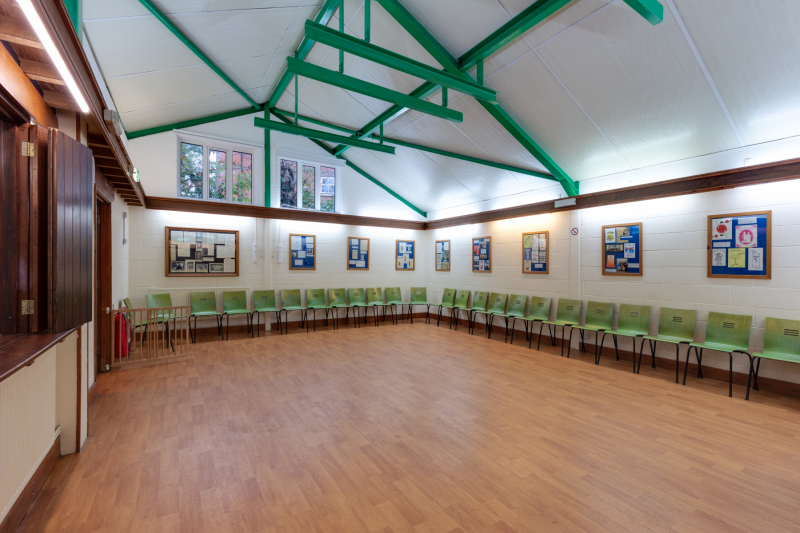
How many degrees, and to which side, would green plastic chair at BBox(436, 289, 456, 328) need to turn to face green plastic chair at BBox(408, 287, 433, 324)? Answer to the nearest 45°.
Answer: approximately 90° to its right

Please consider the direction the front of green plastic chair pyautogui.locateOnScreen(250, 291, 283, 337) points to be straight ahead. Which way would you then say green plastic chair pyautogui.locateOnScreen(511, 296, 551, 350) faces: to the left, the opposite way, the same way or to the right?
to the right

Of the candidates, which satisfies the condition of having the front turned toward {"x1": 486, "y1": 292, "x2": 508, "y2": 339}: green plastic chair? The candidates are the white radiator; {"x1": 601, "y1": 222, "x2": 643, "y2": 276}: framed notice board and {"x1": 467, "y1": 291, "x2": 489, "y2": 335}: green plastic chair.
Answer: the white radiator

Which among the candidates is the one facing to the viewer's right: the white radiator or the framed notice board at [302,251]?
the white radiator

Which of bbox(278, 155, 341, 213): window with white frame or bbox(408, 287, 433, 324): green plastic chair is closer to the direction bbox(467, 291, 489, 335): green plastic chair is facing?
the window with white frame

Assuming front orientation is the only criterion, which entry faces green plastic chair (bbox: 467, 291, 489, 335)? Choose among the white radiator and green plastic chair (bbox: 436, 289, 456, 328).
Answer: the white radiator

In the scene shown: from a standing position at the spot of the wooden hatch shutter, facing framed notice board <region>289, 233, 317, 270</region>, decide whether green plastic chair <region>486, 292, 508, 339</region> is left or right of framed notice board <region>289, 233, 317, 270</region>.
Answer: right

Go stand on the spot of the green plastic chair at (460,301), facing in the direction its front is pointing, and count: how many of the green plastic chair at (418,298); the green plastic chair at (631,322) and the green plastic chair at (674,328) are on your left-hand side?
2

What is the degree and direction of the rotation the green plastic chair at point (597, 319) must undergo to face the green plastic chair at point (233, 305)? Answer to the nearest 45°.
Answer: approximately 45° to its right
